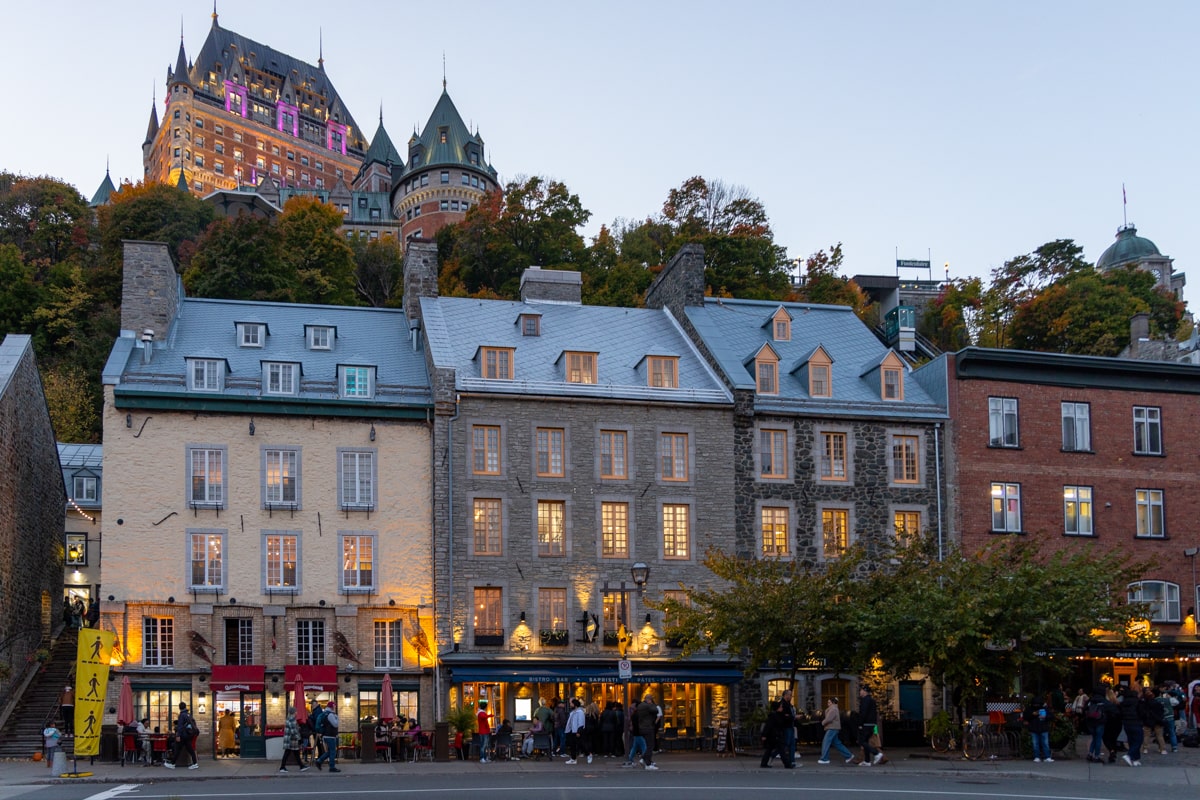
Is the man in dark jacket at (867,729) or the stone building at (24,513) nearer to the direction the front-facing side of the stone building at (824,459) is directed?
the man in dark jacket

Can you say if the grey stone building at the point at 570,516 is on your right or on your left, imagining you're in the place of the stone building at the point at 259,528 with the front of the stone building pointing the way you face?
on your left

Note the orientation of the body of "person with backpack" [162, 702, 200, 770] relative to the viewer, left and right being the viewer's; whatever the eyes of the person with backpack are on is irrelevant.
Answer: facing to the left of the viewer

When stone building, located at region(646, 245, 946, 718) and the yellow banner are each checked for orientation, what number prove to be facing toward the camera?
2

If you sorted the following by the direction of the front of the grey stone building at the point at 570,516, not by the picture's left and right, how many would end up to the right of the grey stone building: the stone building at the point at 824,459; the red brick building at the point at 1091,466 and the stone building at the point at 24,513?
1

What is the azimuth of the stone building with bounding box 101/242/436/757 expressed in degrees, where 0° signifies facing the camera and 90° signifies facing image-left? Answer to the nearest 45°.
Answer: approximately 0°
